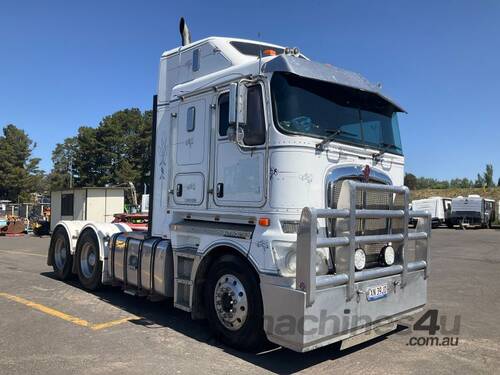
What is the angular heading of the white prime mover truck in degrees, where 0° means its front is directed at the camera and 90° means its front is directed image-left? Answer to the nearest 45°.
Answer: approximately 315°

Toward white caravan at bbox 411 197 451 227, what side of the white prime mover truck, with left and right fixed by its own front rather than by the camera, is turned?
left

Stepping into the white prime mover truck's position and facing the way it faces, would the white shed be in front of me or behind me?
behind

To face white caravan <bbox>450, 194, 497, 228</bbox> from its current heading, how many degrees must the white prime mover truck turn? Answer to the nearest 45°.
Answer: approximately 90° to its left
